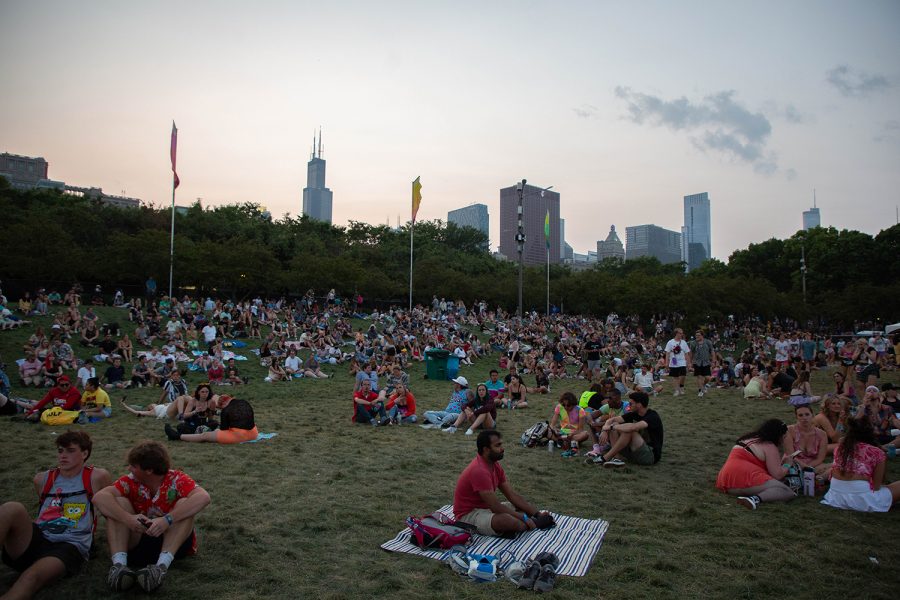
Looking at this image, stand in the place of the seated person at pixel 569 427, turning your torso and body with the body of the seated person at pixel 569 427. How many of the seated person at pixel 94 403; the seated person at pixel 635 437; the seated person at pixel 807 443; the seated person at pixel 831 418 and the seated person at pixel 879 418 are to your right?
1

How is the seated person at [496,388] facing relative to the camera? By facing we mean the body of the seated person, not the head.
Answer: toward the camera

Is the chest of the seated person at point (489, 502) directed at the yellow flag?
no

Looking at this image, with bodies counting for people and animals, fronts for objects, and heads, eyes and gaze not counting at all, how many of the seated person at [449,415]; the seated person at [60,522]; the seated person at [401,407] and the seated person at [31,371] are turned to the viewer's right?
0

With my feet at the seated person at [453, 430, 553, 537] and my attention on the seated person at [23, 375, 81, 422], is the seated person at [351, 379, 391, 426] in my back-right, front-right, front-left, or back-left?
front-right

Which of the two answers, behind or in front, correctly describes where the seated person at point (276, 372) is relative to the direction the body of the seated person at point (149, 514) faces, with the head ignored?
behind

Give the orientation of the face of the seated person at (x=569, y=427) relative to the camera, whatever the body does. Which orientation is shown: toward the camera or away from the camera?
toward the camera

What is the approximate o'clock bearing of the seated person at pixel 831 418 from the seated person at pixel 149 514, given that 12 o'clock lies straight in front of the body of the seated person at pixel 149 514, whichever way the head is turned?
the seated person at pixel 831 418 is roughly at 9 o'clock from the seated person at pixel 149 514.

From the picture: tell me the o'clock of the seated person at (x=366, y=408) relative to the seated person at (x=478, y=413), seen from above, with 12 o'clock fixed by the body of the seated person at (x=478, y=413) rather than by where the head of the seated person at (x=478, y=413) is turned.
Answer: the seated person at (x=366, y=408) is roughly at 2 o'clock from the seated person at (x=478, y=413).

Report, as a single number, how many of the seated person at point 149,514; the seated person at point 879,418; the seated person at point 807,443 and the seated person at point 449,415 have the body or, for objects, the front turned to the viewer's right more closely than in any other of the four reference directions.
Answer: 0

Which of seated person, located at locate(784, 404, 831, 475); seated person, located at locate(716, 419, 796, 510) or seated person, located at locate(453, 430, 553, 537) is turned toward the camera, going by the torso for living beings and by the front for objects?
seated person, located at locate(784, 404, 831, 475)

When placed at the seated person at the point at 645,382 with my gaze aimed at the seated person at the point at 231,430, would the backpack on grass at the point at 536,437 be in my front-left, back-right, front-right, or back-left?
front-left

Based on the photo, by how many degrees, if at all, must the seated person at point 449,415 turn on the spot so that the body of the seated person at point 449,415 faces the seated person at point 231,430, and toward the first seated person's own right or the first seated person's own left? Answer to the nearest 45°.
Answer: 0° — they already face them

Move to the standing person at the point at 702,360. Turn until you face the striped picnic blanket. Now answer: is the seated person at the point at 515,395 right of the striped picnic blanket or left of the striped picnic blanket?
right

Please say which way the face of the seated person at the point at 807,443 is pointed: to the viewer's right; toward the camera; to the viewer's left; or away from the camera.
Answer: toward the camera

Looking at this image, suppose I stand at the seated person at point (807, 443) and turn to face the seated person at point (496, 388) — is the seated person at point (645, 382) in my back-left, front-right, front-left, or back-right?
front-right

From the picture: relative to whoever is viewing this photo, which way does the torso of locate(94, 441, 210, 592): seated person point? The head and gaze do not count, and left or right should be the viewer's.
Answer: facing the viewer

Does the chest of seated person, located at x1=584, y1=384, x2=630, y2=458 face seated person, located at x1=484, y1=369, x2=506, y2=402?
no

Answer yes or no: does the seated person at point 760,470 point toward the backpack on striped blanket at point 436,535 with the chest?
no

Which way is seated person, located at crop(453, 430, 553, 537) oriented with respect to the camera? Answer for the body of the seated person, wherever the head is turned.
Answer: to the viewer's right

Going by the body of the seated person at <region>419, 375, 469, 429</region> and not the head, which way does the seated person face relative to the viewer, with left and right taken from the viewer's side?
facing the viewer and to the left of the viewer

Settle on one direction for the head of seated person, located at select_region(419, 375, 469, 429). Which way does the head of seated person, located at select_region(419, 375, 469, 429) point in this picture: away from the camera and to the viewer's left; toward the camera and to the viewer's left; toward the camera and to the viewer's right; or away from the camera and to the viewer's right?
toward the camera and to the viewer's left
